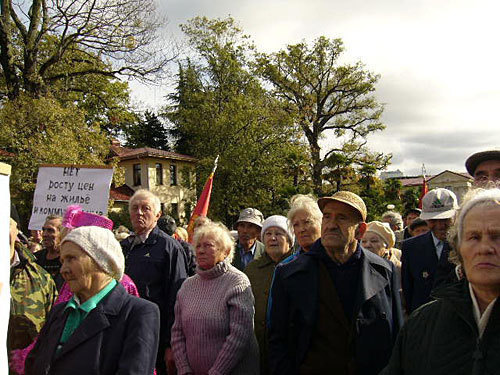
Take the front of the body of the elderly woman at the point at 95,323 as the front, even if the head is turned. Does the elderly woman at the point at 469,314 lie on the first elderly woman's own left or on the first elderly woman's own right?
on the first elderly woman's own left

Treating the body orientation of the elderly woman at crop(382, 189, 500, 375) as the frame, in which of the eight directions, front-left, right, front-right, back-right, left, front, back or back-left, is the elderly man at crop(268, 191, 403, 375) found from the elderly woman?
back-right

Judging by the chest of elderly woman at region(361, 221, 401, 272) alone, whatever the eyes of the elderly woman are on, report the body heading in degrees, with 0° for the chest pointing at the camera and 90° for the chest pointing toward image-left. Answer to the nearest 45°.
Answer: approximately 45°

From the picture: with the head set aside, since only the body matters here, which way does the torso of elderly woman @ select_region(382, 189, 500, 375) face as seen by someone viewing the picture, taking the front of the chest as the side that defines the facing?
toward the camera

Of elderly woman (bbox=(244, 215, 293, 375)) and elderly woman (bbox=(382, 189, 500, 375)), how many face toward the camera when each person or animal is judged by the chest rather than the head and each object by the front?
2

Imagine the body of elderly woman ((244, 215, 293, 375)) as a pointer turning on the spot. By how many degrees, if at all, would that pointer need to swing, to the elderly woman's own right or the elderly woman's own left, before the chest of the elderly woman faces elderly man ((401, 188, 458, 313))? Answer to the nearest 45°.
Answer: approximately 90° to the elderly woman's own left

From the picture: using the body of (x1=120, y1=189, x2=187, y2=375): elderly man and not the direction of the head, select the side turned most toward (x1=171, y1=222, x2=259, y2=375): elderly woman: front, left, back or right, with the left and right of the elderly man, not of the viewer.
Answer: left

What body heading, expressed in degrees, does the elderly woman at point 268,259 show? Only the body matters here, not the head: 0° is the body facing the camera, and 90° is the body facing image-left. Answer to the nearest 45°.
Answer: approximately 0°

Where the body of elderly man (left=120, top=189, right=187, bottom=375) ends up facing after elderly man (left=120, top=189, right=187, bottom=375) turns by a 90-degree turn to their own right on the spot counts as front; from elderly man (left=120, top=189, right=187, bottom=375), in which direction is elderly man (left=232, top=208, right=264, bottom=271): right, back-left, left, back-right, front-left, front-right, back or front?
right

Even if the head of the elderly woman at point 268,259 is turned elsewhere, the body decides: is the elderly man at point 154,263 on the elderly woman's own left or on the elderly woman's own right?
on the elderly woman's own right

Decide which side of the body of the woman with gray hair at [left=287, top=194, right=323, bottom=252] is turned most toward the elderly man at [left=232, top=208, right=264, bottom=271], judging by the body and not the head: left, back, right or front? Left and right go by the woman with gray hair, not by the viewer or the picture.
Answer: right

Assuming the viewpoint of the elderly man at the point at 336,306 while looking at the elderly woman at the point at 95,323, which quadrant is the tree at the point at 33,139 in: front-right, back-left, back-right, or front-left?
front-right

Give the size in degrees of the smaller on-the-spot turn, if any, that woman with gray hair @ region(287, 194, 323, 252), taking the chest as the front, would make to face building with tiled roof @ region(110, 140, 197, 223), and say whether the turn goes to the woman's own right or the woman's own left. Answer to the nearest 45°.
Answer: approximately 135° to the woman's own right

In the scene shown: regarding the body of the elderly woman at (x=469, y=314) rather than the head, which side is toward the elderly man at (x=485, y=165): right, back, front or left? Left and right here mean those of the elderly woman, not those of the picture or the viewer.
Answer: back

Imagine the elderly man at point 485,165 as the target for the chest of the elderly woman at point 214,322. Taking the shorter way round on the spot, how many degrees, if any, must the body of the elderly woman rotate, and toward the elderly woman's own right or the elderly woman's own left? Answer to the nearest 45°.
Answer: approximately 135° to the elderly woman's own left

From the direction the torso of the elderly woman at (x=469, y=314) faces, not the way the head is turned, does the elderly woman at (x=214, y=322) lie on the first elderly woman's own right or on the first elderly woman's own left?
on the first elderly woman's own right

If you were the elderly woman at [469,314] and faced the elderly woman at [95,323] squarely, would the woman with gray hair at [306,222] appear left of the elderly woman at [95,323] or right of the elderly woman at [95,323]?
right
